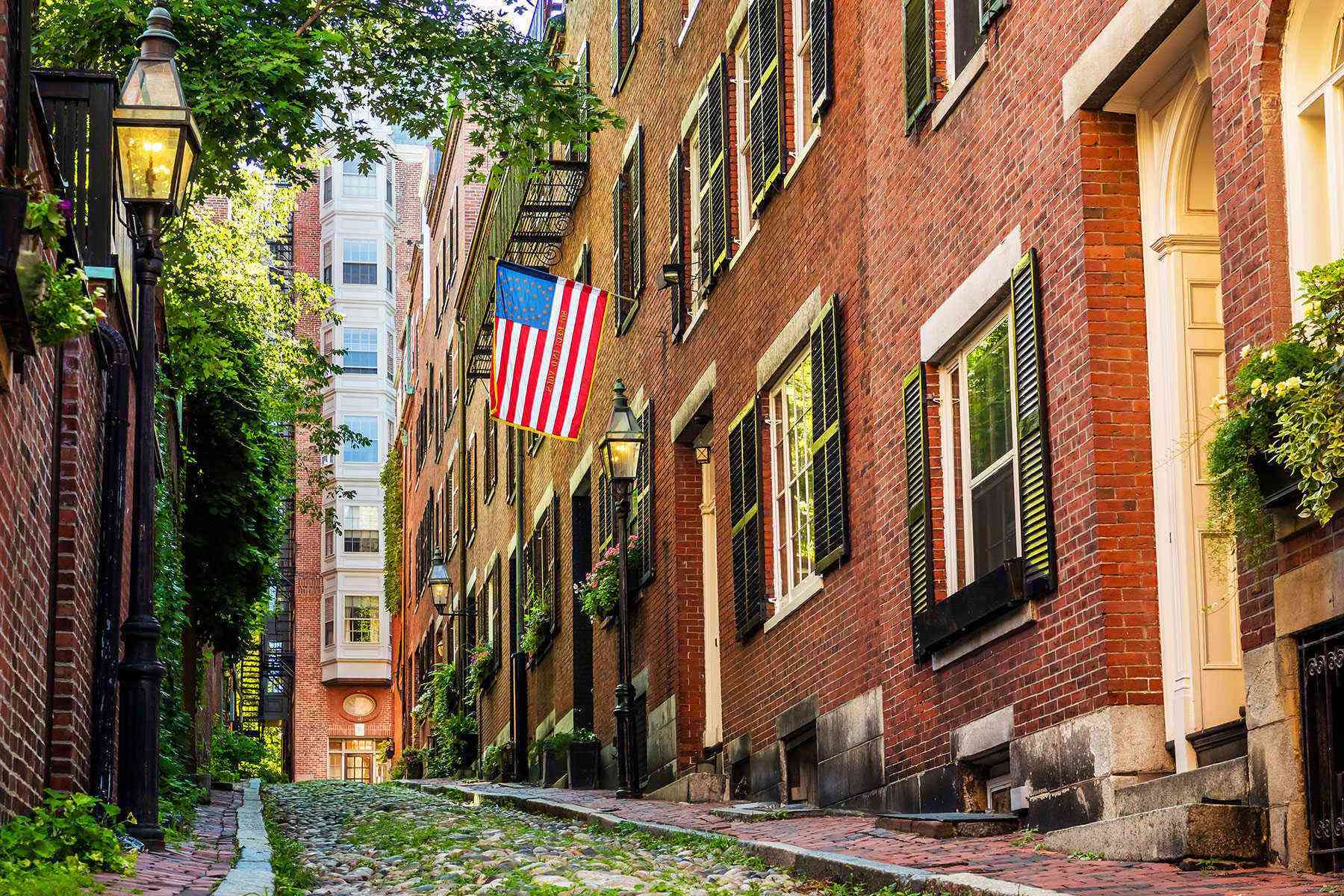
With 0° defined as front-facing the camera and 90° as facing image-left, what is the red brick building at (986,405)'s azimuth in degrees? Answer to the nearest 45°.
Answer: approximately 45°

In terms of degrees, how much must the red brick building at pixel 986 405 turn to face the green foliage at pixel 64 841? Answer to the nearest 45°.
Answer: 0° — it already faces it

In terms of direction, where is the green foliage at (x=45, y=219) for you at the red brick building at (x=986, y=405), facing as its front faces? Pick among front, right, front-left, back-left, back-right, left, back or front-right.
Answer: front

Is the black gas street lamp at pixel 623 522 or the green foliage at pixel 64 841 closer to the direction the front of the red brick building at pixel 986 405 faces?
the green foliage

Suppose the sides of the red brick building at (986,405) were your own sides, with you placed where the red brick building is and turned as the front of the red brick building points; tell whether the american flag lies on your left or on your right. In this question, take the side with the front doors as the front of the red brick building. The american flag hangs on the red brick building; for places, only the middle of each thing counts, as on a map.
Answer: on your right

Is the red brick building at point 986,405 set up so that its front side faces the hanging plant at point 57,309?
yes

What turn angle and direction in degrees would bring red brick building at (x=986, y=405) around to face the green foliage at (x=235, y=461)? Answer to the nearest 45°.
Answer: approximately 90° to its right

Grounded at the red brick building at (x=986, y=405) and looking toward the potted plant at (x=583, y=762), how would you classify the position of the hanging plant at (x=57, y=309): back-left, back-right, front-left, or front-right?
back-left
